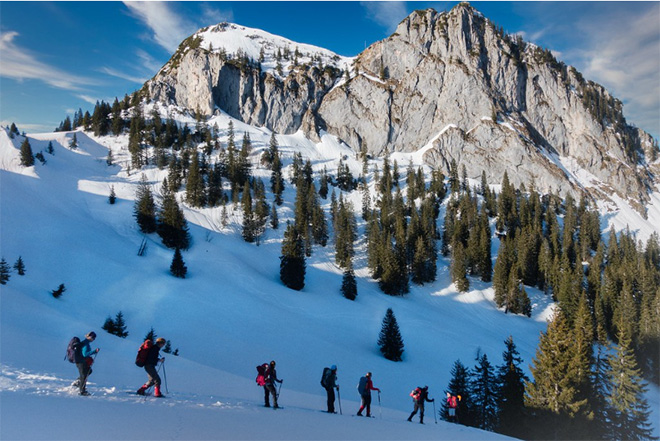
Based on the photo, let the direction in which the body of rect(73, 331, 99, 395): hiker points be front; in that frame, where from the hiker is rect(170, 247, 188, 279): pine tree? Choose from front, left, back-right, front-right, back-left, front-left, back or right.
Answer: left

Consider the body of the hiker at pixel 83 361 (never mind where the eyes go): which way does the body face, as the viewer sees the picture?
to the viewer's right

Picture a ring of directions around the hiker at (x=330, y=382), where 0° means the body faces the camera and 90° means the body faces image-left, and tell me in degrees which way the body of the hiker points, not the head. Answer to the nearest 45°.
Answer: approximately 270°

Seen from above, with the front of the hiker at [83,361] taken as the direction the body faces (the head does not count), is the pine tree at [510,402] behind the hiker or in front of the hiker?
in front

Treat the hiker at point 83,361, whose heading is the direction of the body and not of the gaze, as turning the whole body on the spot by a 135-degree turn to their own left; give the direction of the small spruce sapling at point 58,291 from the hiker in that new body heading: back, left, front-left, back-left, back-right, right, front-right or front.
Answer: front-right

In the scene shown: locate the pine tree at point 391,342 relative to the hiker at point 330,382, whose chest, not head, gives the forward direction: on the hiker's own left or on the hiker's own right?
on the hiker's own left

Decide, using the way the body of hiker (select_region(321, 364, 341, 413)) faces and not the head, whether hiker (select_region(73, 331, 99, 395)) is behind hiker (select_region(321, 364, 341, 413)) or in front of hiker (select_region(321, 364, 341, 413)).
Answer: behind

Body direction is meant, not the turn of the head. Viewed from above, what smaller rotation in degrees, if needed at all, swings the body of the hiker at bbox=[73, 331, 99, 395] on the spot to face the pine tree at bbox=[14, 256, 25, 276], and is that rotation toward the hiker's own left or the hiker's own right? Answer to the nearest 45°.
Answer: approximately 90° to the hiker's own left

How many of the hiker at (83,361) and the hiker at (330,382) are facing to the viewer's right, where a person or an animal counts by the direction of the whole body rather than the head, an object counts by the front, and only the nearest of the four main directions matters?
2

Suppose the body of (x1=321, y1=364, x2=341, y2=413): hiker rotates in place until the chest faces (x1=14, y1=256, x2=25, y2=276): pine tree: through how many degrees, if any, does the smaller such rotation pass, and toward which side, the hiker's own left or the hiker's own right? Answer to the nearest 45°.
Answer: approximately 135° to the hiker's own left

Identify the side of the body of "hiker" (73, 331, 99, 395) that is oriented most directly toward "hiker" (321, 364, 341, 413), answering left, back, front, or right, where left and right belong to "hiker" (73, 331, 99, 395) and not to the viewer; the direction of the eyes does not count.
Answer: front

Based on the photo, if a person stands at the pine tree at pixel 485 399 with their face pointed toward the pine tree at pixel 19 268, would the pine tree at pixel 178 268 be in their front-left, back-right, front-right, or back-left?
front-right
